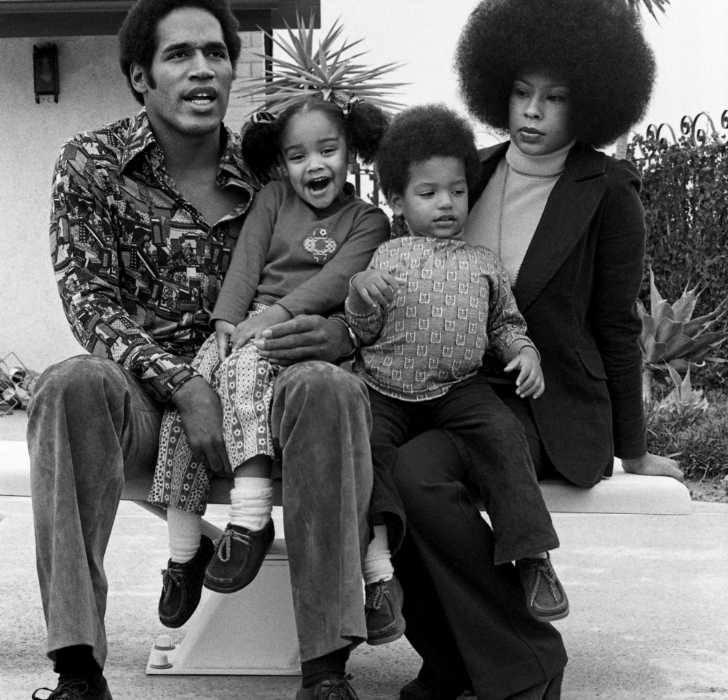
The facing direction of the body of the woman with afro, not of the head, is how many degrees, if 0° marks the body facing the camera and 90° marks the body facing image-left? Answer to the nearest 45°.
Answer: approximately 45°

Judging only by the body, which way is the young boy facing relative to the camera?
toward the camera

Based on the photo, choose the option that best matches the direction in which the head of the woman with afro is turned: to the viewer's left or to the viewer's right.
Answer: to the viewer's left

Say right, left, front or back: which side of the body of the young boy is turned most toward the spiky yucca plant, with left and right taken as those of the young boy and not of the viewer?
back

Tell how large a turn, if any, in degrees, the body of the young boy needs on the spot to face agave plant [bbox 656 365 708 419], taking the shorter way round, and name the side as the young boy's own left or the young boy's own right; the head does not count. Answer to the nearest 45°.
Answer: approximately 180°

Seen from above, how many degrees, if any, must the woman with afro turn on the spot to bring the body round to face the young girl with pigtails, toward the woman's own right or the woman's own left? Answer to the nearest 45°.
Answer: approximately 45° to the woman's own right

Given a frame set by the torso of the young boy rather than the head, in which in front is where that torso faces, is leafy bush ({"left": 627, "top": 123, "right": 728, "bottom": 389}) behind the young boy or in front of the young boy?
behind

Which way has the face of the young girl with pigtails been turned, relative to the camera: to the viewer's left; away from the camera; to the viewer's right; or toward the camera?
toward the camera

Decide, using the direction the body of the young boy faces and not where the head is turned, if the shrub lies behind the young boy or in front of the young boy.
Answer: behind
